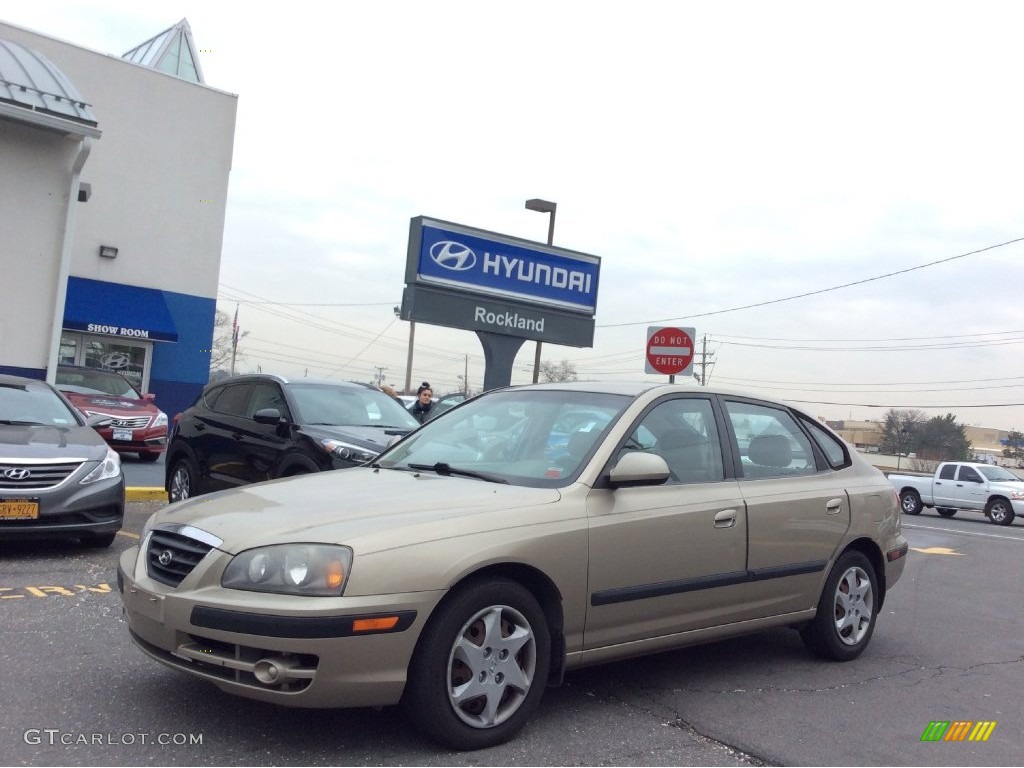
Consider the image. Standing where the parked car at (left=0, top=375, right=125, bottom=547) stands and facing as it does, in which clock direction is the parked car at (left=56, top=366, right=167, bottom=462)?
the parked car at (left=56, top=366, right=167, bottom=462) is roughly at 6 o'clock from the parked car at (left=0, top=375, right=125, bottom=547).

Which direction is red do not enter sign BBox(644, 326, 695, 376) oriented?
toward the camera

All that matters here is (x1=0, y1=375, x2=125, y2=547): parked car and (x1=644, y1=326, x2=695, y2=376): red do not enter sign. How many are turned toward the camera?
2

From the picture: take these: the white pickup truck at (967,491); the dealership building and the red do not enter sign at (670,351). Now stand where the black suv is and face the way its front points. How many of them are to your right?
0

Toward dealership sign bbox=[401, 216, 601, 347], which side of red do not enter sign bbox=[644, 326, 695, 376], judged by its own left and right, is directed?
right

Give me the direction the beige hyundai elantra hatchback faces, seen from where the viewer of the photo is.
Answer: facing the viewer and to the left of the viewer

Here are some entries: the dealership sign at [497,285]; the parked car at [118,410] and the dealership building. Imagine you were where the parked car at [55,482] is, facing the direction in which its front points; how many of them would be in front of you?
0

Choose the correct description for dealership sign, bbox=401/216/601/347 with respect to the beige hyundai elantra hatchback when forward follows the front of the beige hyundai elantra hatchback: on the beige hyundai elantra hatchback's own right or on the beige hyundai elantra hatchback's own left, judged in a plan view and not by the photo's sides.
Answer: on the beige hyundai elantra hatchback's own right

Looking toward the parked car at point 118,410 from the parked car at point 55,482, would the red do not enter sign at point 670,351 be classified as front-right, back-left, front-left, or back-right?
front-right

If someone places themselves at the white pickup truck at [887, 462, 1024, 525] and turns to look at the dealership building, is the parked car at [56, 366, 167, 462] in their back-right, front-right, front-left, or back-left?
front-left

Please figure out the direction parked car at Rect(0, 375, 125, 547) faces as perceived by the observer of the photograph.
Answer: facing the viewer

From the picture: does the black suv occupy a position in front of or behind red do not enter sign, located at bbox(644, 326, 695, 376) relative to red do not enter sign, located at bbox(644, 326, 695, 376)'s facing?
in front
